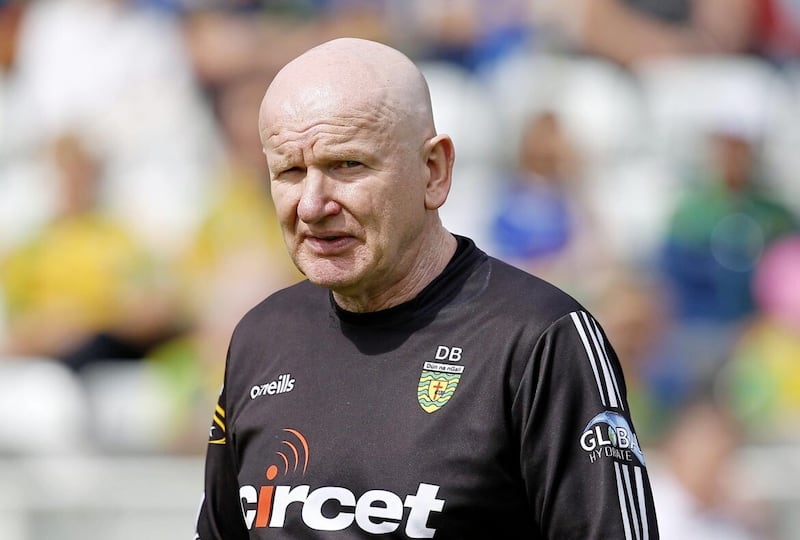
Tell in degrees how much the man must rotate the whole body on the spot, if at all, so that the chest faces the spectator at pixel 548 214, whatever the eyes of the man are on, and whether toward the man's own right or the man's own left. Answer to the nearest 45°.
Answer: approximately 135° to the man's own right

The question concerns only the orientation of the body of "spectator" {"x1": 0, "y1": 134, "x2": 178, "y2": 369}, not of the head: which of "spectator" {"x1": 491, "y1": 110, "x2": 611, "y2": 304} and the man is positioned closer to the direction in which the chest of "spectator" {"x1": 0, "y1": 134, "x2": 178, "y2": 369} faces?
the man

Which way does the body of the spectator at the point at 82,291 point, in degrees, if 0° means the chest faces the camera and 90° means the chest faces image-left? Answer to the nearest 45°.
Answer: approximately 0°

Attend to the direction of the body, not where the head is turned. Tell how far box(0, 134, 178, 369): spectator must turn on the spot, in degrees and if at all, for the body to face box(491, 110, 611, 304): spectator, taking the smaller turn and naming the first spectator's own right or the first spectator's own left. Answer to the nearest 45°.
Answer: approximately 90° to the first spectator's own left

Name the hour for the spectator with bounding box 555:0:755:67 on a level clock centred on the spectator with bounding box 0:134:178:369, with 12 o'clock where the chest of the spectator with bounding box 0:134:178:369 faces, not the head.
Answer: the spectator with bounding box 555:0:755:67 is roughly at 9 o'clock from the spectator with bounding box 0:134:178:369.

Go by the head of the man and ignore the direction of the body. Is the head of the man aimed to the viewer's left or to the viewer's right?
to the viewer's left

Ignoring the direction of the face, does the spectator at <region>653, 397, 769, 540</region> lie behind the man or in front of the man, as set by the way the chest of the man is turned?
behind

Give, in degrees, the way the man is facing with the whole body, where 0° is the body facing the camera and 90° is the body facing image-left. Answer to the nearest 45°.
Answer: approximately 45°

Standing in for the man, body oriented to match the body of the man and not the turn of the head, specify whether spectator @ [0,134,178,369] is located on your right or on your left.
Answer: on your right
